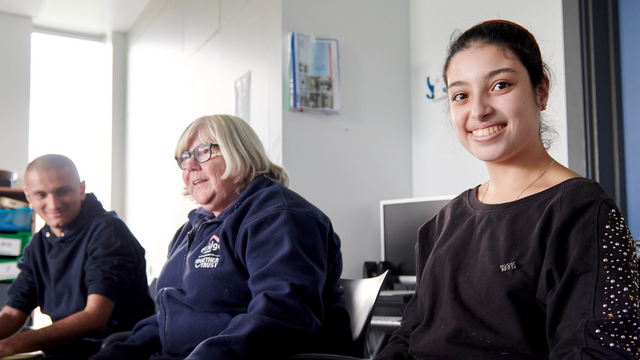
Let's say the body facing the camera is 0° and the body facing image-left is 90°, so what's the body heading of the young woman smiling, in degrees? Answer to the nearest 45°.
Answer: approximately 45°

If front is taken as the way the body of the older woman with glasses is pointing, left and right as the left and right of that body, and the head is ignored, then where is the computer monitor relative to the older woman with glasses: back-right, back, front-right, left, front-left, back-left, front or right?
back

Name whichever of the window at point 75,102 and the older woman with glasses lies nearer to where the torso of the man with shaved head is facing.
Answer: the older woman with glasses

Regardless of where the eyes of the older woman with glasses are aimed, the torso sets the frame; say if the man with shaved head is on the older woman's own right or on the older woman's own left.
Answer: on the older woman's own right

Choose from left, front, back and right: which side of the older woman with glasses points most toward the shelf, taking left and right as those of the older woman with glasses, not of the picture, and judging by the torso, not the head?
right

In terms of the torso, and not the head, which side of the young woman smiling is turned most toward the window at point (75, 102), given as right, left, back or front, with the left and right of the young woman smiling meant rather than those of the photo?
right

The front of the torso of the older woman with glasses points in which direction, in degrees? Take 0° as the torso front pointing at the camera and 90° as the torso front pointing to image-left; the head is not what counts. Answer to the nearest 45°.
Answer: approximately 45°

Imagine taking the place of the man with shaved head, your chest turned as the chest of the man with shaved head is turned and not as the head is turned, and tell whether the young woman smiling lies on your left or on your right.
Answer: on your left

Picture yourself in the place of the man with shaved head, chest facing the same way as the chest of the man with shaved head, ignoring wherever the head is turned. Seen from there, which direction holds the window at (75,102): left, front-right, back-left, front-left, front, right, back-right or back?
back-right
